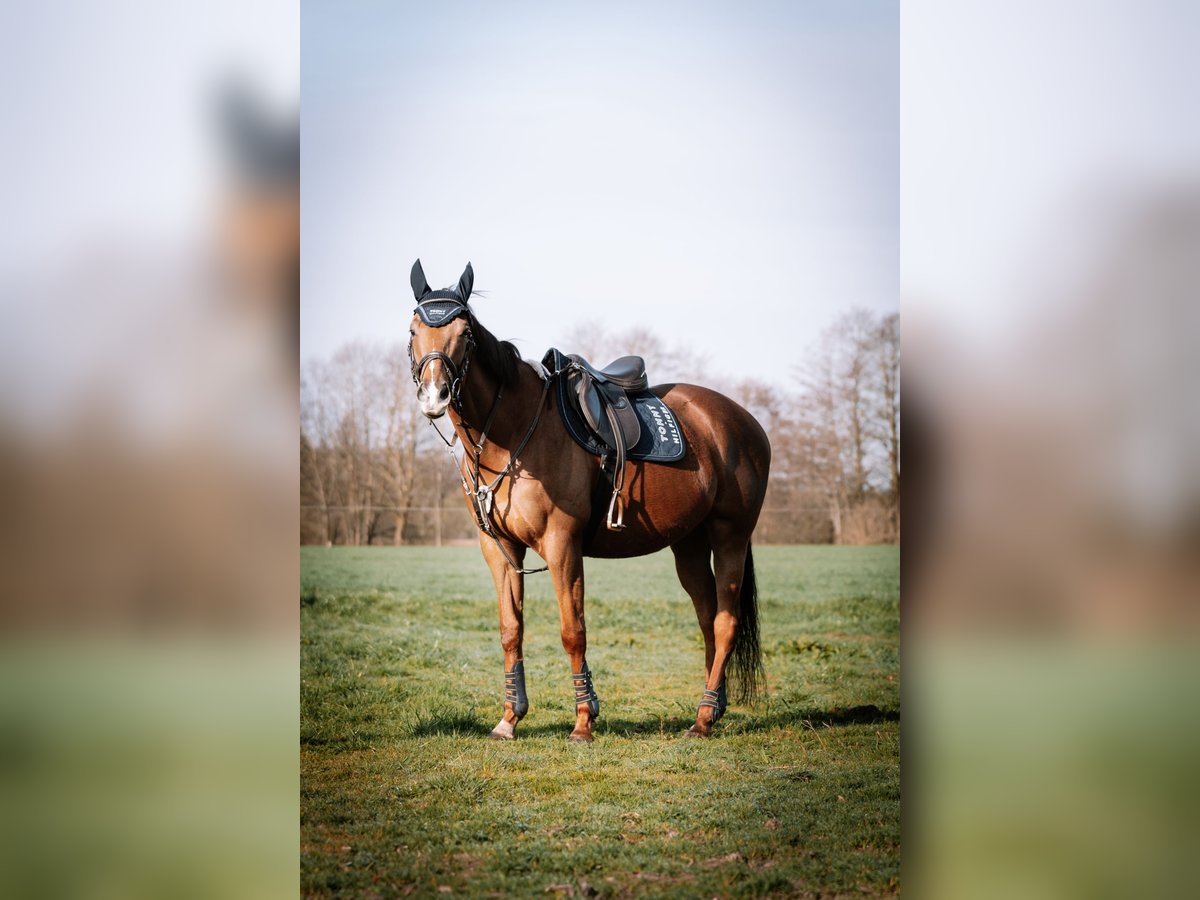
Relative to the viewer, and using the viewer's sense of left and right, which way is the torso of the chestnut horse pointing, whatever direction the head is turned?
facing the viewer and to the left of the viewer
